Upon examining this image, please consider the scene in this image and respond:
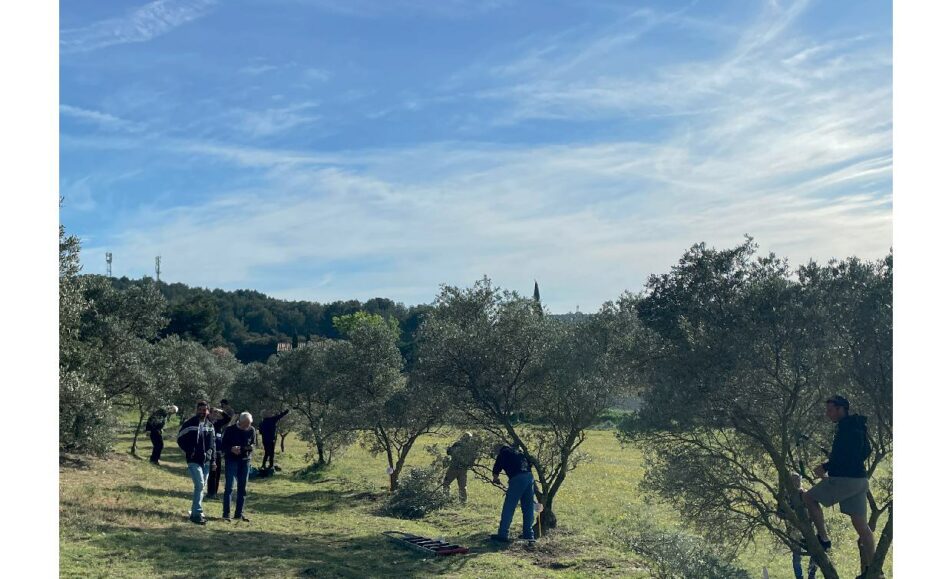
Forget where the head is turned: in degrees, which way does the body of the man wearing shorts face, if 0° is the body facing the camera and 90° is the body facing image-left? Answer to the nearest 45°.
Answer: approximately 90°

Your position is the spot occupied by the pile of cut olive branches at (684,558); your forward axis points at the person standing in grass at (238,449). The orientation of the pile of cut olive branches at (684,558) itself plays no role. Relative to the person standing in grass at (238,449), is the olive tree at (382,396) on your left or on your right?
right

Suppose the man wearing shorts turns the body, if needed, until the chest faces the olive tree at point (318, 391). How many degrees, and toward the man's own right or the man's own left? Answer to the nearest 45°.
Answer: approximately 45° to the man's own right
